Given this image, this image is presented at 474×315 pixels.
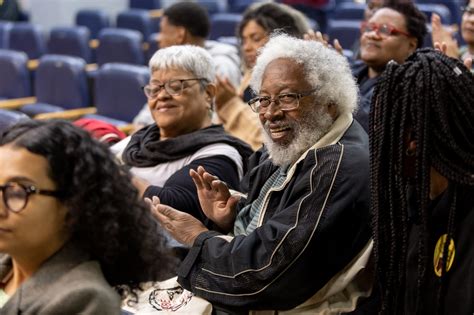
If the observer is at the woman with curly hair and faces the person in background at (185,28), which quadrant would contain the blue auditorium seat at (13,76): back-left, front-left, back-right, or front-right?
front-left

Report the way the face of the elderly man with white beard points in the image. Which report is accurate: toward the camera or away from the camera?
toward the camera

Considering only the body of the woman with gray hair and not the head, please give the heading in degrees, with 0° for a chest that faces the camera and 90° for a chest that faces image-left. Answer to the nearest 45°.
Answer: approximately 45°

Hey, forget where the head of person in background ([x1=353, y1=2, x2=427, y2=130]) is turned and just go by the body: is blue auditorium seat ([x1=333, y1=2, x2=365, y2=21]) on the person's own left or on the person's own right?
on the person's own right

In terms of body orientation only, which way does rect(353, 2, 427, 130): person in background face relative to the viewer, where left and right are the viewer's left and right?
facing the viewer and to the left of the viewer

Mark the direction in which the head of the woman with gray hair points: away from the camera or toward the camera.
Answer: toward the camera

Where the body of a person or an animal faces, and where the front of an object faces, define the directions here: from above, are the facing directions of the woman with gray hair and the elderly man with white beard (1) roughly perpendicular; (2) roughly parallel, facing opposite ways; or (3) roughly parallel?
roughly parallel

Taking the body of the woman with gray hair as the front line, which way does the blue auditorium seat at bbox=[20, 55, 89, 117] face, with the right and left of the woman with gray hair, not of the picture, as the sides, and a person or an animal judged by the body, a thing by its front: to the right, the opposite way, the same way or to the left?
the same way

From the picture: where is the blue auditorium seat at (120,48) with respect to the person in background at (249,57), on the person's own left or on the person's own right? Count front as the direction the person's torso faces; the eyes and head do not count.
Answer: on the person's own right

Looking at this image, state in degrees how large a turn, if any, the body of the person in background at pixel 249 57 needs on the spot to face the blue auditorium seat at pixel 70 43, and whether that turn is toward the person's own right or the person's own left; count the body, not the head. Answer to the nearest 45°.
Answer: approximately 90° to the person's own right
